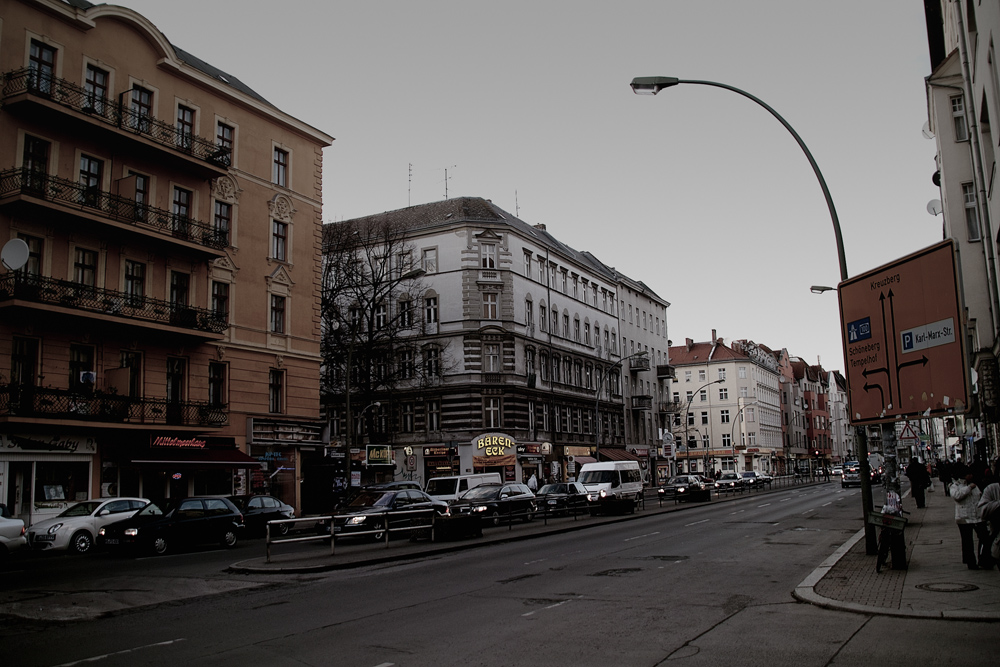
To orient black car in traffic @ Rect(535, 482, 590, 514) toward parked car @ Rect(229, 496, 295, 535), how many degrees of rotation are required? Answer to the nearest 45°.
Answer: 0° — it already faces it

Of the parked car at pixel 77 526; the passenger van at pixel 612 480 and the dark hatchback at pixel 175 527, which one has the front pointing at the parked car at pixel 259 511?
the passenger van

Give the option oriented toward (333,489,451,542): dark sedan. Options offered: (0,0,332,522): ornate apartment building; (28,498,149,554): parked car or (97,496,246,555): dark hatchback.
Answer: the ornate apartment building

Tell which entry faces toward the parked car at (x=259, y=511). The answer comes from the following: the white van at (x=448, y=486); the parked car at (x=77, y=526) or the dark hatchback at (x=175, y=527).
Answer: the white van

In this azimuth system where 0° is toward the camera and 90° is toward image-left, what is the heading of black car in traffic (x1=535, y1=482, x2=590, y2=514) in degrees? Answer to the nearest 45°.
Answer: approximately 45°

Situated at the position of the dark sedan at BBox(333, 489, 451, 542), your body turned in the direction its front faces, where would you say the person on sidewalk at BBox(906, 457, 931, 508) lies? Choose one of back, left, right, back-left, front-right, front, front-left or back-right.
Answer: back-left

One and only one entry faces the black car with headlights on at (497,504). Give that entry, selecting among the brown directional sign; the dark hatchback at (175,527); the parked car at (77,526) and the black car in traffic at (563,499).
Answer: the black car in traffic at (563,499)

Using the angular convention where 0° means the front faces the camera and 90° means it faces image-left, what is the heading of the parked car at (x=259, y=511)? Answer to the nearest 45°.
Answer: approximately 45°

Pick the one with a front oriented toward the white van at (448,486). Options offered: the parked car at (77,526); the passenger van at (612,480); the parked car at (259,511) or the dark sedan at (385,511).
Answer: the passenger van

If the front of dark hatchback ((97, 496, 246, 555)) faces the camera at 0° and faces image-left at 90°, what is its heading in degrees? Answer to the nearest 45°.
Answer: approximately 45°
